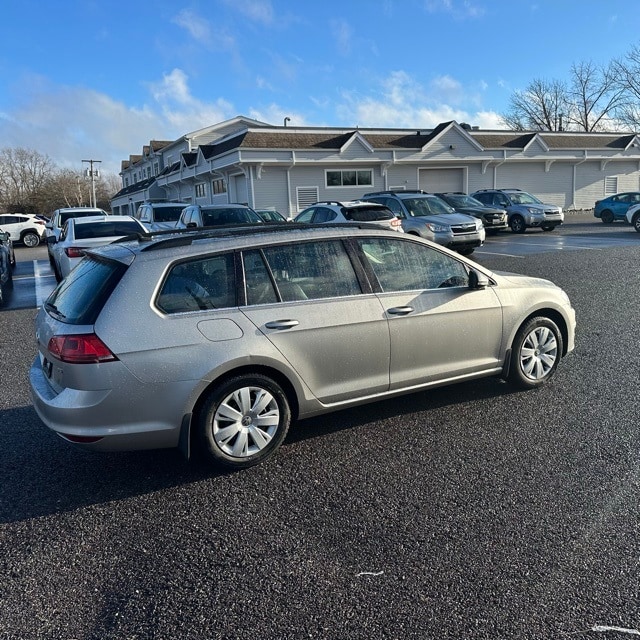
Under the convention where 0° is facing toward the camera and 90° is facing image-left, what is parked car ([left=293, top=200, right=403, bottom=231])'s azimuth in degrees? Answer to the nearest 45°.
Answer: approximately 135°

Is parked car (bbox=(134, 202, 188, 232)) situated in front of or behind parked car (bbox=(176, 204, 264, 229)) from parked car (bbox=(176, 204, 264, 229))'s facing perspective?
behind

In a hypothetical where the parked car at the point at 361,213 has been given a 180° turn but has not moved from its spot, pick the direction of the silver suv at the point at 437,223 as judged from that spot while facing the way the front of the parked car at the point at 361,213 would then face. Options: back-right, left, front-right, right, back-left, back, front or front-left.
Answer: left

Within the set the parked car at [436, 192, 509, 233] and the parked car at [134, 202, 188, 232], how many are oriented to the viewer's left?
0

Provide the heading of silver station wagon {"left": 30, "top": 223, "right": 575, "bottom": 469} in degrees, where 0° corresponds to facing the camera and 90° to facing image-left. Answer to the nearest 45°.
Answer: approximately 225°

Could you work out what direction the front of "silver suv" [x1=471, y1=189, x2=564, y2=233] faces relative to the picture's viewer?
facing the viewer and to the right of the viewer

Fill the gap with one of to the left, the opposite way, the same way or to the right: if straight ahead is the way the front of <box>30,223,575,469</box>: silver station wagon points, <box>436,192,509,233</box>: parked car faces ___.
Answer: to the right

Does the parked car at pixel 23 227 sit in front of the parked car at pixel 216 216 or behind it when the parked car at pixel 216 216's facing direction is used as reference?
behind

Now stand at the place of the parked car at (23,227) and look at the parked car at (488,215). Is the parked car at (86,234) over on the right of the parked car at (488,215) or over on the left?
right

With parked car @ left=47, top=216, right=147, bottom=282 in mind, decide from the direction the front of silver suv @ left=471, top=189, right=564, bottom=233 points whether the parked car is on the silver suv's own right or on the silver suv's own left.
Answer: on the silver suv's own right

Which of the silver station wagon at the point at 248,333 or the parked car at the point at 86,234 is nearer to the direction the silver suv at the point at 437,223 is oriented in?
the silver station wagon

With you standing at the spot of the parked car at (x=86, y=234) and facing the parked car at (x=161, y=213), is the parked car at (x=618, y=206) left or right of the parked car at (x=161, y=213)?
right
